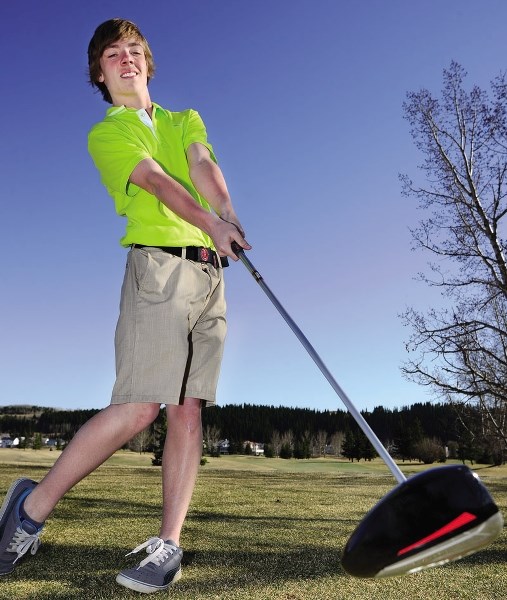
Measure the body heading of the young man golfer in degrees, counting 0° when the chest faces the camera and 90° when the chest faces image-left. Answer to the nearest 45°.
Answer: approximately 315°
